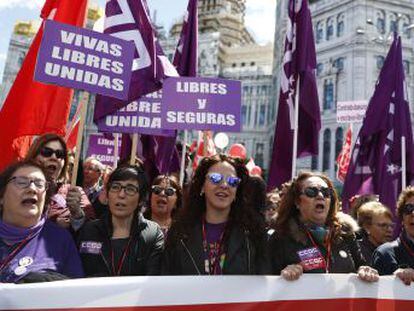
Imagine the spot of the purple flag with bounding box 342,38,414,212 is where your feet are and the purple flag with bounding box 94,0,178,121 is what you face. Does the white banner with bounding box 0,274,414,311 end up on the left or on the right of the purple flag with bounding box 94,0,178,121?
left

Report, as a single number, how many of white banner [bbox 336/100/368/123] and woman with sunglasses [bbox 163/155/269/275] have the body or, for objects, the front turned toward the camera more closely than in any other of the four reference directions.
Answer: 2

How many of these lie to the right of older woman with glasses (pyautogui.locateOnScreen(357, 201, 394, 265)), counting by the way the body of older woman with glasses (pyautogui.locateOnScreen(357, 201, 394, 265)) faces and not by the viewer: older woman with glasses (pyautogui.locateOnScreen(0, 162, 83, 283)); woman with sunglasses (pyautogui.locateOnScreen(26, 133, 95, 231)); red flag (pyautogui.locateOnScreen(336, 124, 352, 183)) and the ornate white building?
2

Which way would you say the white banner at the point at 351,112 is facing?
toward the camera

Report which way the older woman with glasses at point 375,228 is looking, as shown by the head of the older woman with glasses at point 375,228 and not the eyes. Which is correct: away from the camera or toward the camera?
toward the camera

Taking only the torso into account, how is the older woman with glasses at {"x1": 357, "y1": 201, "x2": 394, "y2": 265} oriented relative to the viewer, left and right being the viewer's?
facing the viewer and to the right of the viewer

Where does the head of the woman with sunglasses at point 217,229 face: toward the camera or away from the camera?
toward the camera

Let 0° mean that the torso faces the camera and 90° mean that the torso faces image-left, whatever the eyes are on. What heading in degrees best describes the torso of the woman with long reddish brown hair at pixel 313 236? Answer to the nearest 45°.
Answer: approximately 315°

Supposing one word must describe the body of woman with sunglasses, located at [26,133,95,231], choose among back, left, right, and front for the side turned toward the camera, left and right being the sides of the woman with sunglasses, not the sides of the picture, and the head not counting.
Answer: front

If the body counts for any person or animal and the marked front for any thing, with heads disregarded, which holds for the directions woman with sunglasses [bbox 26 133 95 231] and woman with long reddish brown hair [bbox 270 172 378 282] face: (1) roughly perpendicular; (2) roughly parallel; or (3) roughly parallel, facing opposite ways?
roughly parallel

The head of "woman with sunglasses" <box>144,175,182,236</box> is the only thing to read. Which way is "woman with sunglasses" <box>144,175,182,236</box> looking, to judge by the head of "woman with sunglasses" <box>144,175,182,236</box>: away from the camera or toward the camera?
toward the camera

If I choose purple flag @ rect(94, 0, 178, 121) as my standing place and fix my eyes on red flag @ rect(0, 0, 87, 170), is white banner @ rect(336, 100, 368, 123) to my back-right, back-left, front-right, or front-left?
back-right

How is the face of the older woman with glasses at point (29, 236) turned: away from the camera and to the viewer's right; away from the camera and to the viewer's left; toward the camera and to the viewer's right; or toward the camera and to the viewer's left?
toward the camera and to the viewer's right

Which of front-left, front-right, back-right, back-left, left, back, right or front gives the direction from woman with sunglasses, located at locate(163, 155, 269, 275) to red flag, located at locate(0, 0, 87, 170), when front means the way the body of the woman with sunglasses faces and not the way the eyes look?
back-right

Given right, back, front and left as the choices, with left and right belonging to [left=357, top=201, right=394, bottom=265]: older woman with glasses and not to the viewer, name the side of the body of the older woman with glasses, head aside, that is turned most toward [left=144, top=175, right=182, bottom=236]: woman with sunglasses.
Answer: right

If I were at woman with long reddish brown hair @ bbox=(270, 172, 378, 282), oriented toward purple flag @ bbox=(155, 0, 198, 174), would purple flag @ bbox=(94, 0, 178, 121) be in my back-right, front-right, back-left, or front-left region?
front-left
